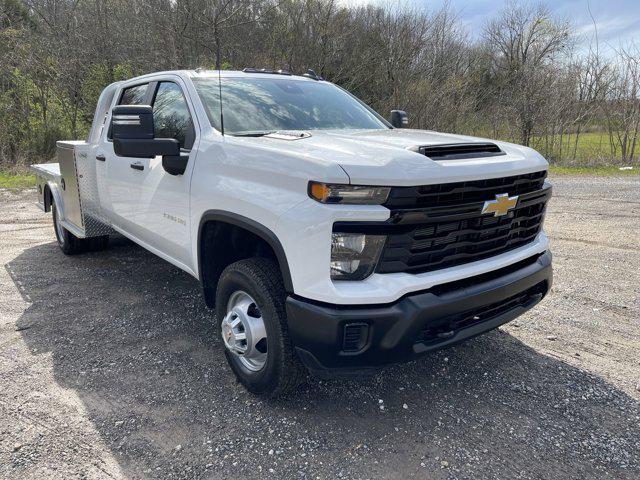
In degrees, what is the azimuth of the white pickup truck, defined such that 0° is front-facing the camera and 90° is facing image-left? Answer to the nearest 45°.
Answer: approximately 315°
